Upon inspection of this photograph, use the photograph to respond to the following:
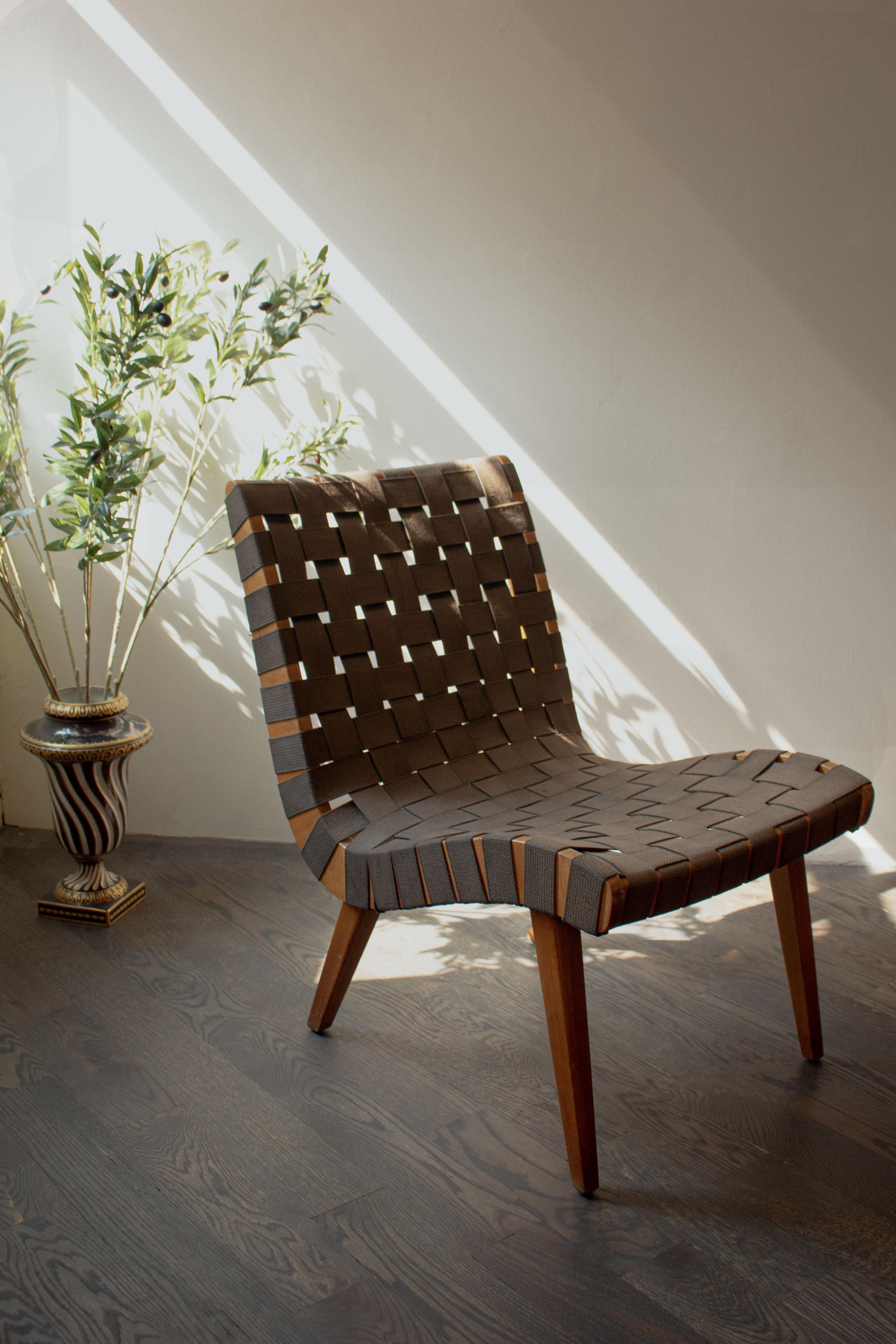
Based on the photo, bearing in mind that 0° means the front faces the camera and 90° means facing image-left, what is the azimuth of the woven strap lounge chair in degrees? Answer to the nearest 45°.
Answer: approximately 315°

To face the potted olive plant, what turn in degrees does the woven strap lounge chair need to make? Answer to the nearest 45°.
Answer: approximately 180°
